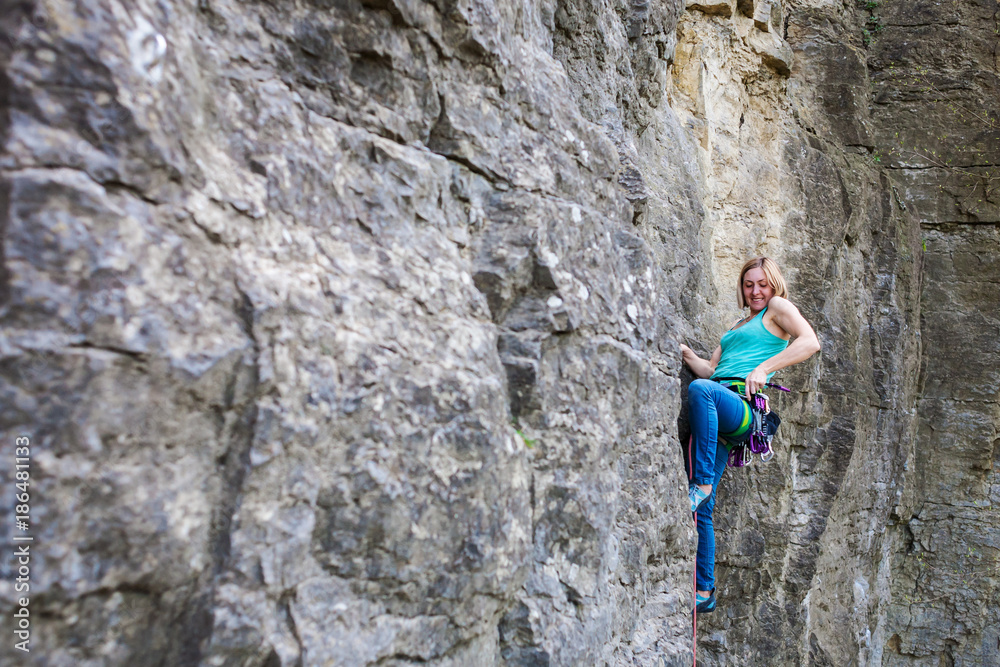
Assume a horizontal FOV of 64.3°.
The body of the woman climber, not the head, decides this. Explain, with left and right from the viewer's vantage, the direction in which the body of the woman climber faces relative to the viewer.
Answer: facing the viewer and to the left of the viewer

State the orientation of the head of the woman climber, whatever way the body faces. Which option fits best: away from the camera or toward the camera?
toward the camera

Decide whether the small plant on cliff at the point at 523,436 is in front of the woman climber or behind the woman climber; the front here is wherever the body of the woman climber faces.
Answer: in front
